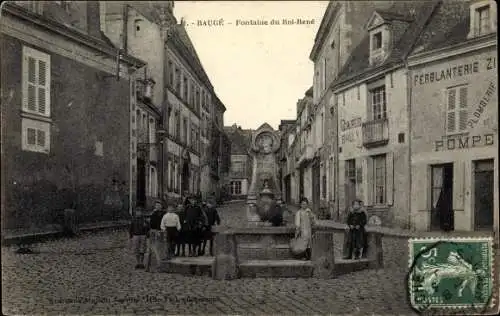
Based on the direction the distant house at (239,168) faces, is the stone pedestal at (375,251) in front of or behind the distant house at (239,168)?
in front

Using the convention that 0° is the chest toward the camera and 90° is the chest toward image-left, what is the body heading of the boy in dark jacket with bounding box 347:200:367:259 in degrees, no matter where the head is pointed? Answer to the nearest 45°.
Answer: approximately 0°

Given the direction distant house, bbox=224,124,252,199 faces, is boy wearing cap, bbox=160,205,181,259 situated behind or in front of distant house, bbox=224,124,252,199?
in front
